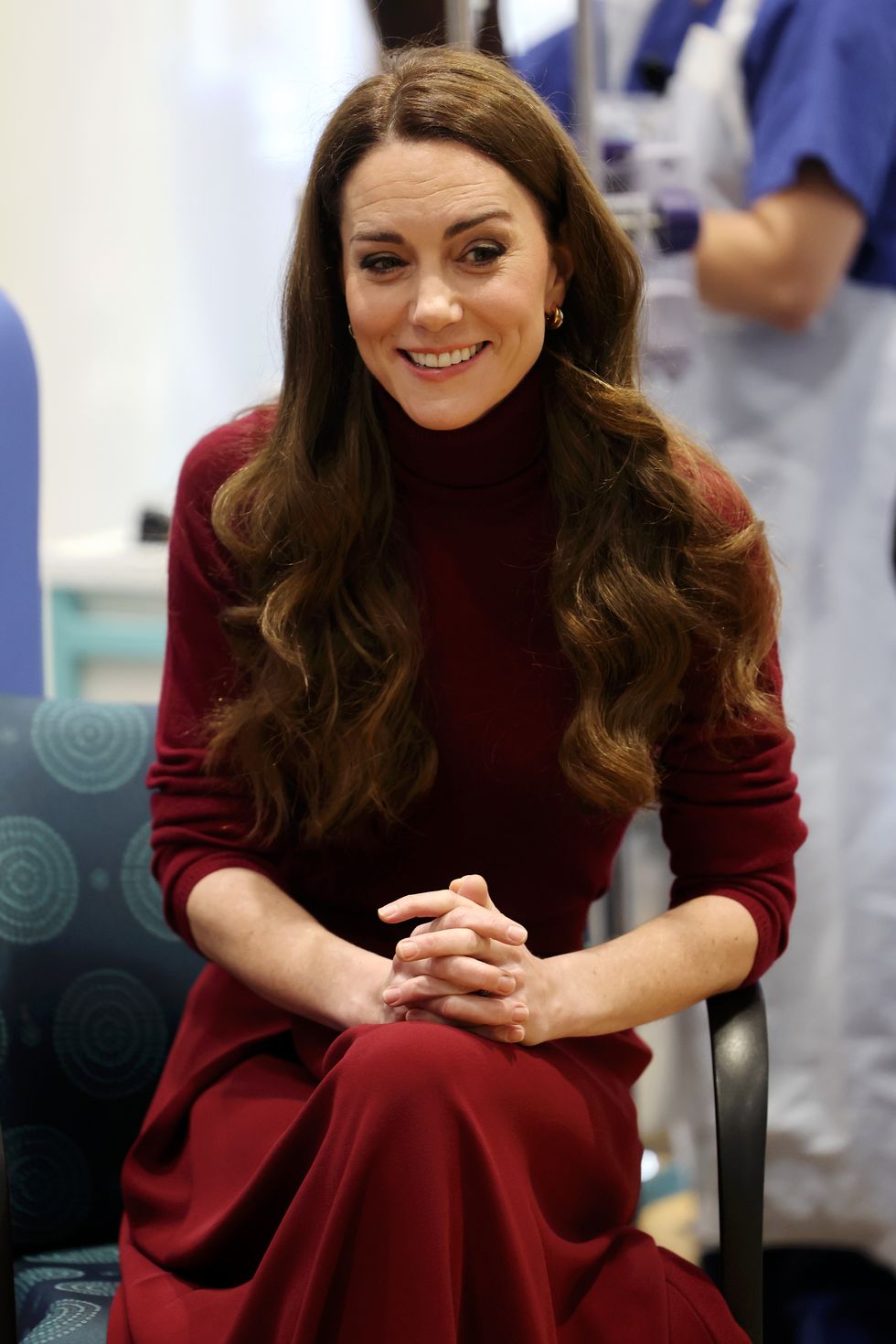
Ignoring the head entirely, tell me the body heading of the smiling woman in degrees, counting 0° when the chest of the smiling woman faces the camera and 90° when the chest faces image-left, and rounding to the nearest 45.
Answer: approximately 0°

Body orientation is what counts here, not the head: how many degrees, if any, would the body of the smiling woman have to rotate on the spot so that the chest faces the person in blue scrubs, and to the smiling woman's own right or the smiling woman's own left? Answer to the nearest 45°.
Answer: approximately 135° to the smiling woman's own left
